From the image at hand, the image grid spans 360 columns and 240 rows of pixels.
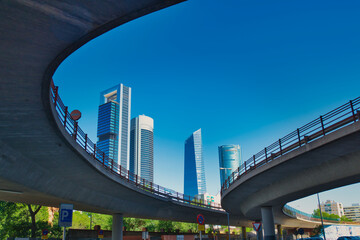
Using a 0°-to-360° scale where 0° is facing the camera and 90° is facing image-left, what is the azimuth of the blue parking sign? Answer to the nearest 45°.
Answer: approximately 0°

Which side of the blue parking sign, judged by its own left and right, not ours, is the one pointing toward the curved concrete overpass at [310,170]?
left

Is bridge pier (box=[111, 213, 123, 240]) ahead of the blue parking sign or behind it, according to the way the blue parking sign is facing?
behind

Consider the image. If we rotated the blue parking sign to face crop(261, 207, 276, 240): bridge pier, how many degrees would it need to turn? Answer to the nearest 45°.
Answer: approximately 135° to its left

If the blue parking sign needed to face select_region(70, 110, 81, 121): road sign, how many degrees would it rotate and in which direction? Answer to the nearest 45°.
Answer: approximately 180°
